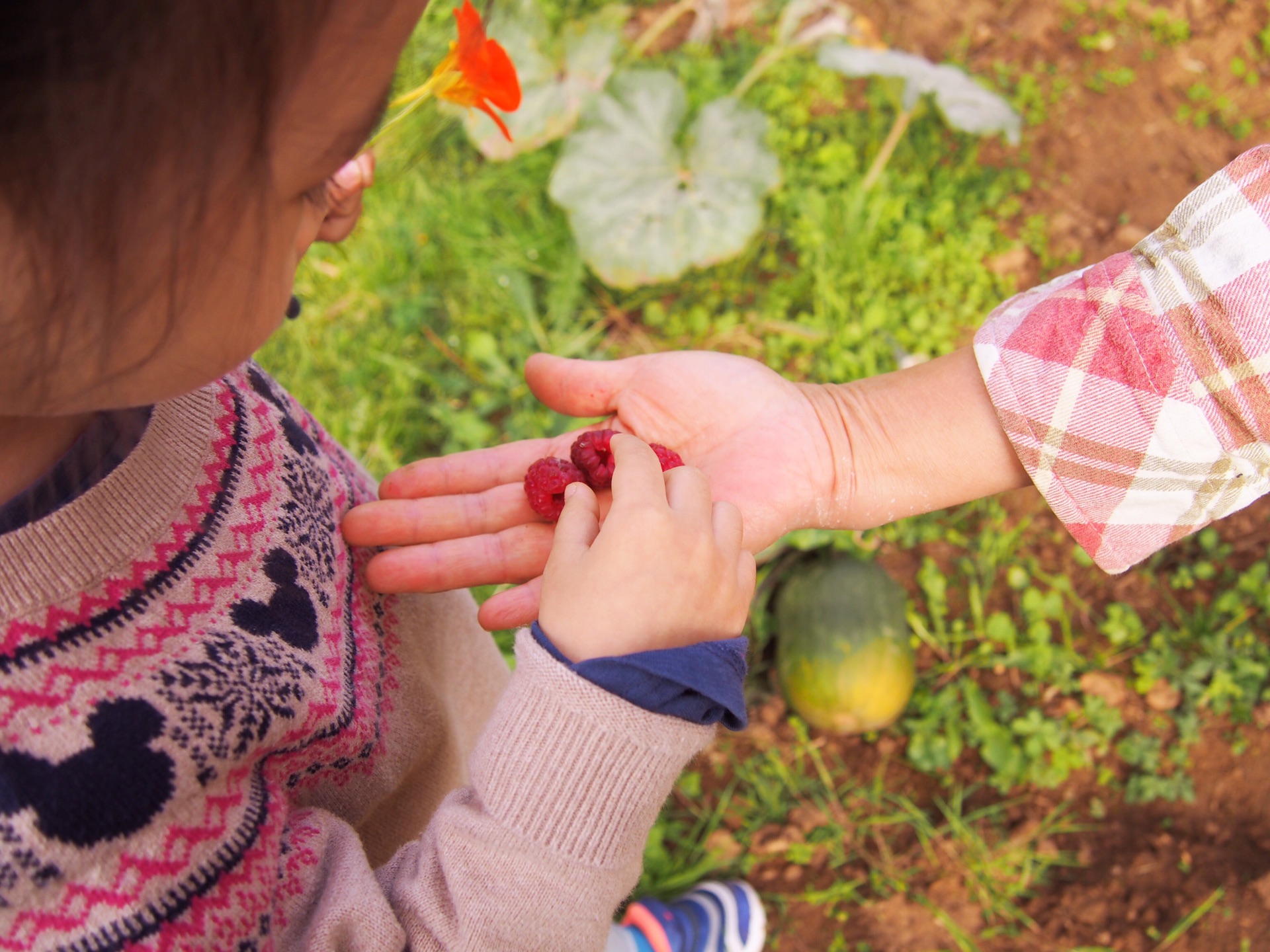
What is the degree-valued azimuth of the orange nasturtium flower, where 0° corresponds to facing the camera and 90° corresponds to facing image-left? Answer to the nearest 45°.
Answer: approximately 270°

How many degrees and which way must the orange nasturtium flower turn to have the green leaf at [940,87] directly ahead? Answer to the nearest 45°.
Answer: approximately 45° to its left
